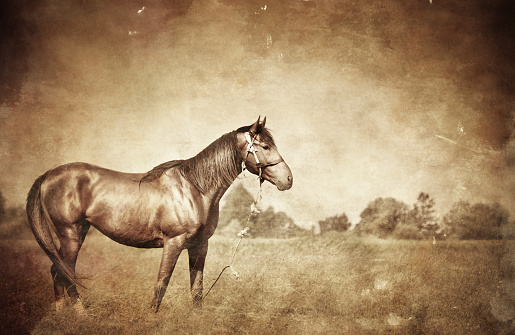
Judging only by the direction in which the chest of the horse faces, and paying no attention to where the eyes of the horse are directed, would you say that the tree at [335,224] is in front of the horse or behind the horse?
in front

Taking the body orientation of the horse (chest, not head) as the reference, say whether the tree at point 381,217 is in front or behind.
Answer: in front

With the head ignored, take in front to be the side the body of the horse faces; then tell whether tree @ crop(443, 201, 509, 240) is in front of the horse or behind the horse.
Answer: in front

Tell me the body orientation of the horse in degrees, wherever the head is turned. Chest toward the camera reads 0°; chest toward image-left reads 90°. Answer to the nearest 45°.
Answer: approximately 270°
